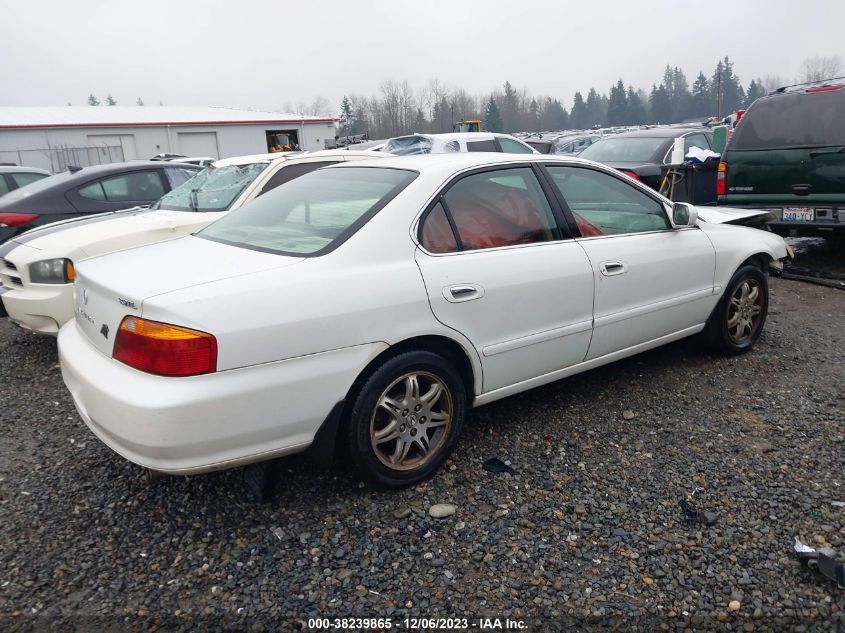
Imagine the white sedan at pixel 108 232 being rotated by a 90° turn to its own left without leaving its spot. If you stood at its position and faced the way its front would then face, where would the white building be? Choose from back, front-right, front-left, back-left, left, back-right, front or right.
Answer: back-left

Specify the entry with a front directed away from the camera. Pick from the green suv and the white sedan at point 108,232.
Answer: the green suv

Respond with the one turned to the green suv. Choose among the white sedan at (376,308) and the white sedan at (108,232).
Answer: the white sedan at (376,308)

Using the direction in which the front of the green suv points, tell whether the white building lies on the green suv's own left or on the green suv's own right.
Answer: on the green suv's own left

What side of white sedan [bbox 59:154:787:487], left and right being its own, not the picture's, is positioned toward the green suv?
front

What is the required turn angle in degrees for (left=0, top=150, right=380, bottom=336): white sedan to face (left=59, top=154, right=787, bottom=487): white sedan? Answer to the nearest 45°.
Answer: approximately 90° to its left

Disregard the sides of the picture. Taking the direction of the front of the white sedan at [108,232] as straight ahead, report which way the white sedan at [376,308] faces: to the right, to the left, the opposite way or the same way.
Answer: the opposite way

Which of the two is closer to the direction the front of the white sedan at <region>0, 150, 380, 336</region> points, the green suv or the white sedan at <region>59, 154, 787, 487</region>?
the white sedan

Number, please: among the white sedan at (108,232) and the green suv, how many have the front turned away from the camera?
1

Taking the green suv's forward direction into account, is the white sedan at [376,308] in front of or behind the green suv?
behind

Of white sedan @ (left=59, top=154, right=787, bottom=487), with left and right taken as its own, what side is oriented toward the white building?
left

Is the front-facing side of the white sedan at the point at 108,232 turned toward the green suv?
no

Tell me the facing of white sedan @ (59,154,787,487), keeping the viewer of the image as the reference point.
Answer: facing away from the viewer and to the right of the viewer

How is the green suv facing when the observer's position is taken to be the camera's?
facing away from the viewer

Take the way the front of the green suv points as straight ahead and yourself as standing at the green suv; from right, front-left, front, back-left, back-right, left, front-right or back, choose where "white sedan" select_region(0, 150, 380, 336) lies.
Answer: back-left

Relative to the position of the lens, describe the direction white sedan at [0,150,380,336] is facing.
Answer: facing the viewer and to the left of the viewer
